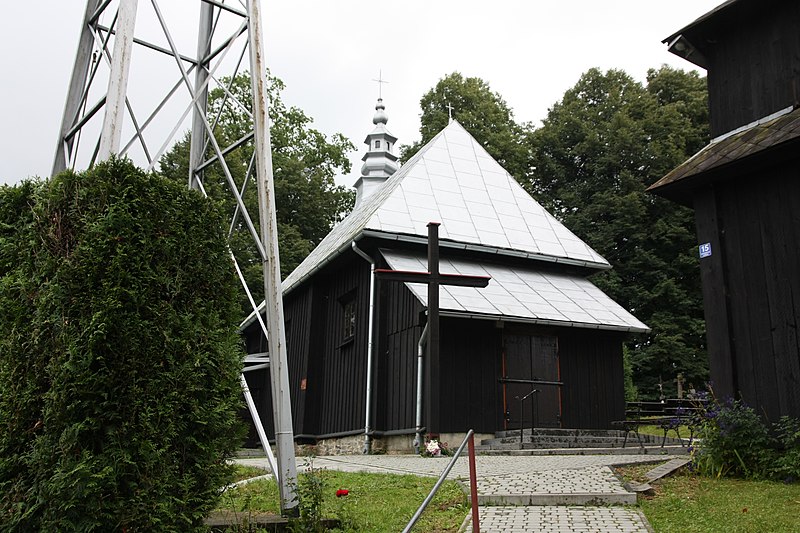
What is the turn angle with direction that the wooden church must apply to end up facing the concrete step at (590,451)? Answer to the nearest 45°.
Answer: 0° — it already faces it

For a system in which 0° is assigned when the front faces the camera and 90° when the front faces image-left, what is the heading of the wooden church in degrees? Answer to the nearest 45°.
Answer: approximately 315°

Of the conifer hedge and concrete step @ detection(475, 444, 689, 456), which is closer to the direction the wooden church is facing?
the concrete step

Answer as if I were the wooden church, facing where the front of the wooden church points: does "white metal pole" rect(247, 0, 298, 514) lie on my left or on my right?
on my right

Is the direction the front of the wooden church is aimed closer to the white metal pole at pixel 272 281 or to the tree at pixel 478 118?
the white metal pole

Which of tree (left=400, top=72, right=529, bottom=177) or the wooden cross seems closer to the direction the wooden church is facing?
the wooden cross

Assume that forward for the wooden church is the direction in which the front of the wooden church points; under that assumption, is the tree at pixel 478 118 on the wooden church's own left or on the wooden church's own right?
on the wooden church's own left

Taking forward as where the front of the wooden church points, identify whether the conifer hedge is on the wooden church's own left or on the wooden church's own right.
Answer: on the wooden church's own right

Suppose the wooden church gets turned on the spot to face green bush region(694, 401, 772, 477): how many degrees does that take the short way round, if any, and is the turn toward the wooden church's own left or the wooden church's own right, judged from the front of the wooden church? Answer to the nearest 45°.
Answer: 0° — it already faces it

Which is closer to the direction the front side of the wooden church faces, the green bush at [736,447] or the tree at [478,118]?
the green bush

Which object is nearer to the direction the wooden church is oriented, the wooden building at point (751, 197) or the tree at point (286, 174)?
the wooden building
